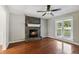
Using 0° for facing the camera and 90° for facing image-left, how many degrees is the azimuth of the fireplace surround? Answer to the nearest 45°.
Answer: approximately 315°

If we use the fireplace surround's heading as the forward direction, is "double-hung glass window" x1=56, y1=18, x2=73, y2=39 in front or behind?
in front
